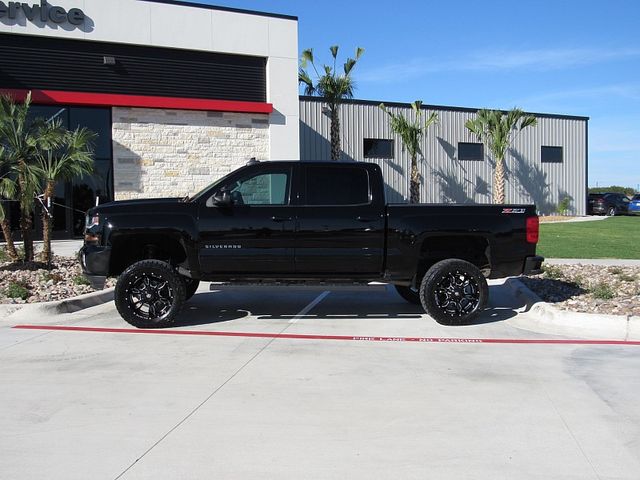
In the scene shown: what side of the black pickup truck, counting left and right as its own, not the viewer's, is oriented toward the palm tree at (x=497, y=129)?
right

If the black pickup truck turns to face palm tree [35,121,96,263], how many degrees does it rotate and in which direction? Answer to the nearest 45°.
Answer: approximately 45° to its right

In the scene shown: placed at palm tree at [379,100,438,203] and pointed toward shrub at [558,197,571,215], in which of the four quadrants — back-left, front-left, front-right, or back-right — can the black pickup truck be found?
back-right

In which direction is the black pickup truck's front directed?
to the viewer's left

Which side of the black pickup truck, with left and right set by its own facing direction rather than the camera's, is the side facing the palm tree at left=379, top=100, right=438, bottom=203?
right

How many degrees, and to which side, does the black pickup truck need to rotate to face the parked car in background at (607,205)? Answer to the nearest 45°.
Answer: approximately 135° to its right

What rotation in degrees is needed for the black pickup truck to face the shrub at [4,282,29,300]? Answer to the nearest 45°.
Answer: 0° — it already faces it

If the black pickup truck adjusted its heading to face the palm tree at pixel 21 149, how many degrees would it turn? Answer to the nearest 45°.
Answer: approximately 45° to its right

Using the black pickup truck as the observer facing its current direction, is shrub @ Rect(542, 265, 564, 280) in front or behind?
behind

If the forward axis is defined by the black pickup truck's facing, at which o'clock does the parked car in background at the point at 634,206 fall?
The parked car in background is roughly at 4 o'clock from the black pickup truck.

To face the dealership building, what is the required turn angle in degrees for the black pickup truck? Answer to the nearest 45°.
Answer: approximately 90° to its right

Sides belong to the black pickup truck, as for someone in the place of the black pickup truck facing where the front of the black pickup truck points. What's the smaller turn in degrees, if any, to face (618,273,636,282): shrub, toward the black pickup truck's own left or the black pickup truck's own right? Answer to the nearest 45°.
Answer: approximately 135° to the black pickup truck's own right

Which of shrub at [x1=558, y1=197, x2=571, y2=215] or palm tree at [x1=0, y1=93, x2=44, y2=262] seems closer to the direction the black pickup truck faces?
the palm tree

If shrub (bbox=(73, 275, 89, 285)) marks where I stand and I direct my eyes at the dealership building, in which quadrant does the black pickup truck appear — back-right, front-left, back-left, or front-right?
back-right
